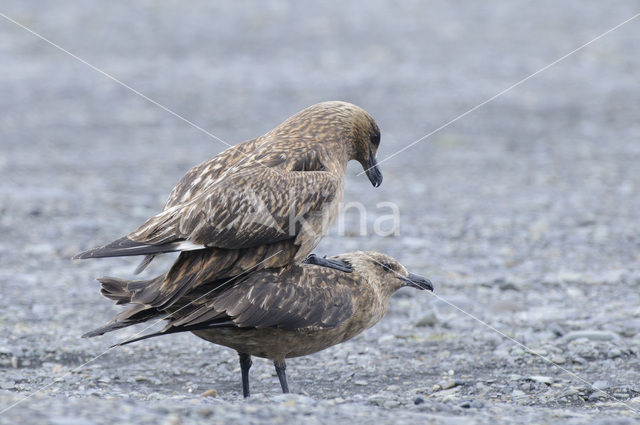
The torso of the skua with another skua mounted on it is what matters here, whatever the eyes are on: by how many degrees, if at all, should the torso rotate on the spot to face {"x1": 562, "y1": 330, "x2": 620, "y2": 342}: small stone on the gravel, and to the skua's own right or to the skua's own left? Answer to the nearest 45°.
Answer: approximately 45° to the skua's own left

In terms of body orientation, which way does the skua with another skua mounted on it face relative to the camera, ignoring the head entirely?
to the viewer's right
